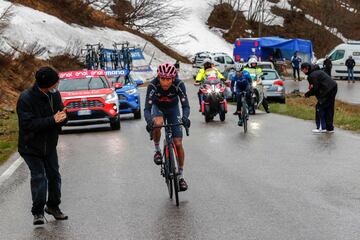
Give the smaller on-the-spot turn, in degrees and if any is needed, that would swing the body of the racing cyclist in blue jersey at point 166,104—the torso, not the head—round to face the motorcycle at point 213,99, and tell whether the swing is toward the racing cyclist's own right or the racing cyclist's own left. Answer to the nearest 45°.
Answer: approximately 180°

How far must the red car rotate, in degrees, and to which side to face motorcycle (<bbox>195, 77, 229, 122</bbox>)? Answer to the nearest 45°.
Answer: approximately 90° to its left

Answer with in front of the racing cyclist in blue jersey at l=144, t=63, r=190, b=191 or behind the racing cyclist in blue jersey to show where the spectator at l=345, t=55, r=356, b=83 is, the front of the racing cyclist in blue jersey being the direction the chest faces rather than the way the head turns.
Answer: behind

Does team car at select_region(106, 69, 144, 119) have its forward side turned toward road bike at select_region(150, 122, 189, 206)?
yes

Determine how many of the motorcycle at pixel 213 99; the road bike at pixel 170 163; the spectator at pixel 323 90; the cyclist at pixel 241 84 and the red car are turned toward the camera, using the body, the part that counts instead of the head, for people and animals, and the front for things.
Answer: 4

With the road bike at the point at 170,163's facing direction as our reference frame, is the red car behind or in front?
behind
